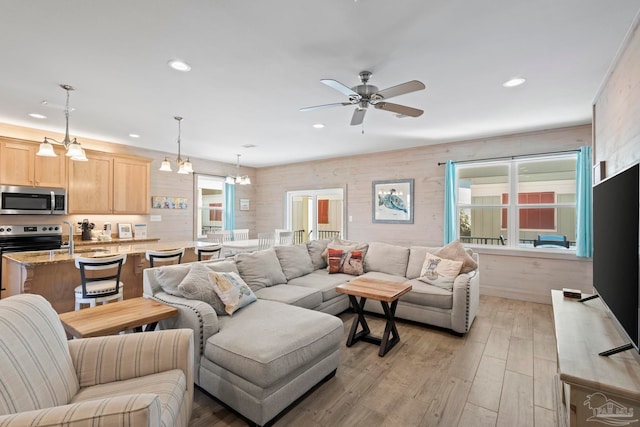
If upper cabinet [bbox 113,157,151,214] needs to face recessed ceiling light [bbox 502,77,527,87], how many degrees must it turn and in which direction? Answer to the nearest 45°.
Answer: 0° — it already faces it

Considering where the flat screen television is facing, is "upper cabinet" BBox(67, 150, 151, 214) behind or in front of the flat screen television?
in front

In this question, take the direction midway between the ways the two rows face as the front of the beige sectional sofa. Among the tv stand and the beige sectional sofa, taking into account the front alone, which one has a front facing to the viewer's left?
the tv stand

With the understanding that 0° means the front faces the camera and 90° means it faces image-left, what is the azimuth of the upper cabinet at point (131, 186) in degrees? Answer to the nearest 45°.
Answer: approximately 315°

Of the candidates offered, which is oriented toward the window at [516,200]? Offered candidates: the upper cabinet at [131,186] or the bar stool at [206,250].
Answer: the upper cabinet

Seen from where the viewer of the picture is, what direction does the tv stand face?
facing to the left of the viewer

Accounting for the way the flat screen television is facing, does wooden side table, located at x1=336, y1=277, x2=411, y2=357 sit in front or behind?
in front

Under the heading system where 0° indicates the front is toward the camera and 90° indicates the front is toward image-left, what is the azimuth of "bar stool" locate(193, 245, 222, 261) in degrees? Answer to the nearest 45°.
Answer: approximately 135°

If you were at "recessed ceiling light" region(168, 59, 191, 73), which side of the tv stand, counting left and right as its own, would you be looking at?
front

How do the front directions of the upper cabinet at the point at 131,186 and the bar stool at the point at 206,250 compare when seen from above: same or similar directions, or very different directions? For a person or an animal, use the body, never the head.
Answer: very different directions

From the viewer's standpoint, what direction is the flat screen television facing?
to the viewer's left

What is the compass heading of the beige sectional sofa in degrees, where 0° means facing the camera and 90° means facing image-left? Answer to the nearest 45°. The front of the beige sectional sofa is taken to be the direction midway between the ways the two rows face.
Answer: approximately 315°

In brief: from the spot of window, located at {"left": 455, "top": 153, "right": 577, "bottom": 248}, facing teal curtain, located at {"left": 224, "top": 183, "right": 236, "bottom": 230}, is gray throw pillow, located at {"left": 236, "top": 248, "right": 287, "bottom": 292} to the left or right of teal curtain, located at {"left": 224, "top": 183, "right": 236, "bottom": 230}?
left
